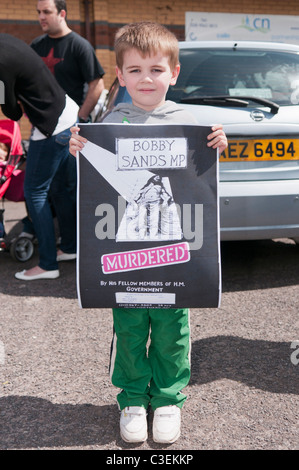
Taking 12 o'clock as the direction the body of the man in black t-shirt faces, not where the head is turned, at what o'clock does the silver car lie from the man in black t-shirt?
The silver car is roughly at 9 o'clock from the man in black t-shirt.

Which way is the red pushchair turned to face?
to the viewer's left

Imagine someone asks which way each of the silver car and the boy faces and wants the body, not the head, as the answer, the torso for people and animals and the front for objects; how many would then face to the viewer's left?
0

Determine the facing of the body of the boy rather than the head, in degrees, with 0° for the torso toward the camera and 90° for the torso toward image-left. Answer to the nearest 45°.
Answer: approximately 0°

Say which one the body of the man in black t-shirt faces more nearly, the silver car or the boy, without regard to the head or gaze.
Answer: the boy

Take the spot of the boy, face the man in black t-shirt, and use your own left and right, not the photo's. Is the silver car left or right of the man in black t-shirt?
right

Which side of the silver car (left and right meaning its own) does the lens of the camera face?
back

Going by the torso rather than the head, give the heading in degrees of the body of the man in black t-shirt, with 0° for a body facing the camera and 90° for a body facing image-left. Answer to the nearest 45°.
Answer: approximately 45°
